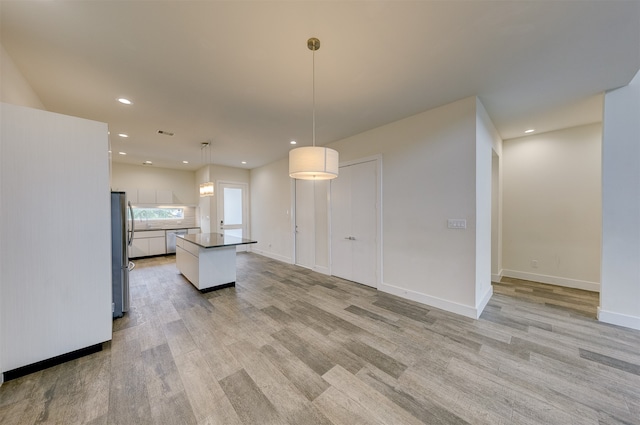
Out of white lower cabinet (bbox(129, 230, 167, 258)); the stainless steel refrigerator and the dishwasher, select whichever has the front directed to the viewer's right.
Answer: the stainless steel refrigerator

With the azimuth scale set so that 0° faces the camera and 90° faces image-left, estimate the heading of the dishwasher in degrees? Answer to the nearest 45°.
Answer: approximately 0°

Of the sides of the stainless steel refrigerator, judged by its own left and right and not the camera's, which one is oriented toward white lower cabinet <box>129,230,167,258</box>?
left

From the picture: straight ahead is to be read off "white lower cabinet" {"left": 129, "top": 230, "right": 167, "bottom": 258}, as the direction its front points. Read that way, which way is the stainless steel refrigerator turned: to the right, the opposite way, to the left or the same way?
to the left

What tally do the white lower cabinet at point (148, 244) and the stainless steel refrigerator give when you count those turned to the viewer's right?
1

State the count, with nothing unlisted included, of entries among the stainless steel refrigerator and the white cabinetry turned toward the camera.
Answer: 1

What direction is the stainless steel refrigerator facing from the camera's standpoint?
to the viewer's right

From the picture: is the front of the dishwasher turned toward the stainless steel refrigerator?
yes

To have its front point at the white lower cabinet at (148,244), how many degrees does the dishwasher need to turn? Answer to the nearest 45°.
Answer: approximately 90° to its right

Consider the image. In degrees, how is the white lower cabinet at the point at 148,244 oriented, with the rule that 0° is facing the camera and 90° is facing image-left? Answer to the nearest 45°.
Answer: approximately 0°
